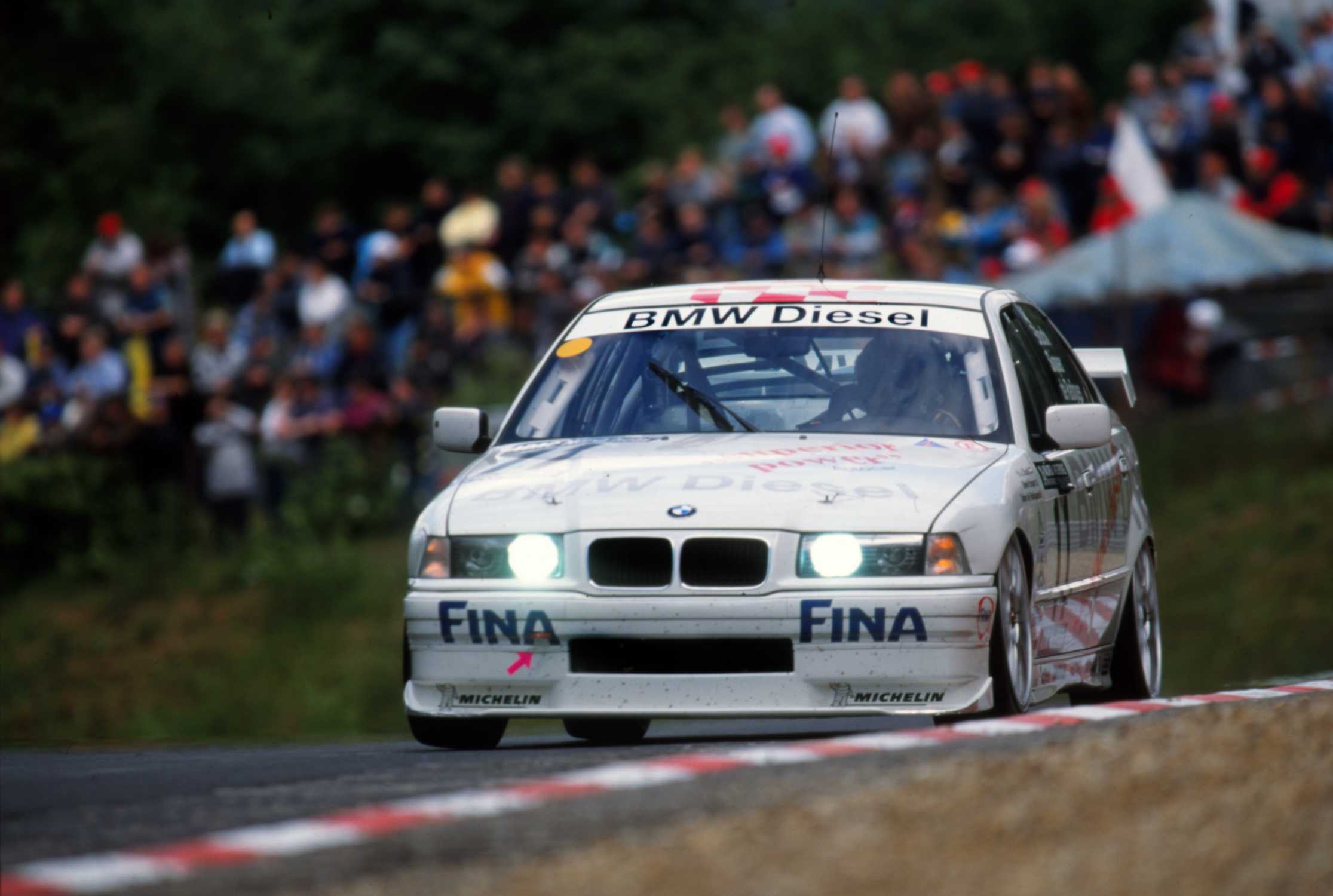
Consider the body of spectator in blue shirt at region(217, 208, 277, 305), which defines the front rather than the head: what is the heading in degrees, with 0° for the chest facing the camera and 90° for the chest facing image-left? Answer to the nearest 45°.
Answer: approximately 45°

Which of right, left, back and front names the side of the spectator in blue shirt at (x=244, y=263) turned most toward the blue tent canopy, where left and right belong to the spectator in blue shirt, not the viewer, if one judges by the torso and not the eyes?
left

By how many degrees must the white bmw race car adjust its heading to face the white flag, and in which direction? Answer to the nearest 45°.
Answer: approximately 180°

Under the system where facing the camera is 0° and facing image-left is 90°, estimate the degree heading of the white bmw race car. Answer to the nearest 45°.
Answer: approximately 0°

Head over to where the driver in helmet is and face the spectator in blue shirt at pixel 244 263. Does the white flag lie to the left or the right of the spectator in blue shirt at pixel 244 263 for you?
right

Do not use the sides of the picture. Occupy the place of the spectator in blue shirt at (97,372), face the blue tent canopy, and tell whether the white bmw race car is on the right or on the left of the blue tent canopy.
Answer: right

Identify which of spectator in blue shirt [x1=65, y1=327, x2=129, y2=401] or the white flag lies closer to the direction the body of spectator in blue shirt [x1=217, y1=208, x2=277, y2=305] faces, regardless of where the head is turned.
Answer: the spectator in blue shirt

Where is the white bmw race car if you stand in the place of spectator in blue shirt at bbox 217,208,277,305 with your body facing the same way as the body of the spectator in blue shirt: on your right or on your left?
on your left
